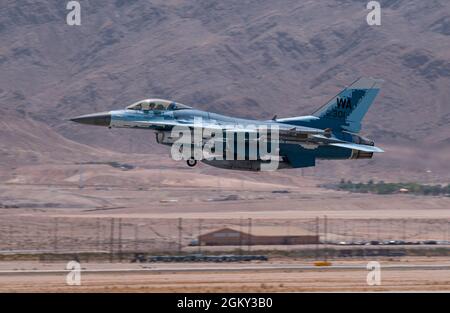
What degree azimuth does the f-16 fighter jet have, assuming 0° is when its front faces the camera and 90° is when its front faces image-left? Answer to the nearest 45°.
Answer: approximately 90°
